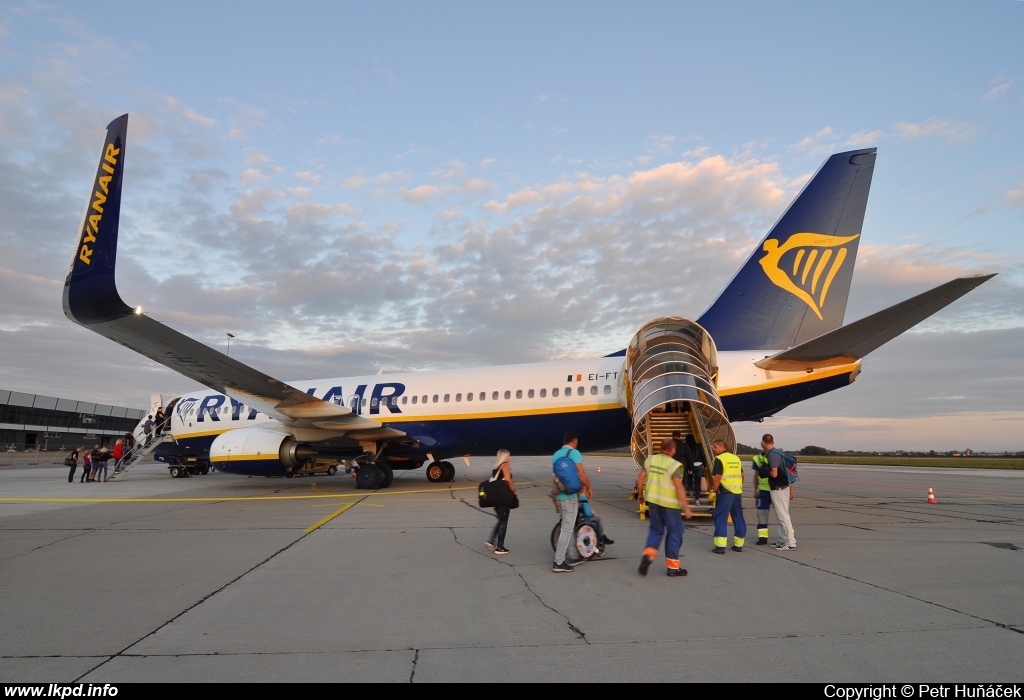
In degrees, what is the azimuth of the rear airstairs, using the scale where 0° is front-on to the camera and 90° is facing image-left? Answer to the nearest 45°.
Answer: approximately 0°

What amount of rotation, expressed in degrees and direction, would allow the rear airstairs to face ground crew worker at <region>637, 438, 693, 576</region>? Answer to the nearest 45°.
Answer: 0° — it already faces them

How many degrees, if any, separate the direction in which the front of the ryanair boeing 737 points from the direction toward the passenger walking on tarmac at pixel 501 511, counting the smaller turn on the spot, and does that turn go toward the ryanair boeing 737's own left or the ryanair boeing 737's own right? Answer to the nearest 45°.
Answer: approximately 135° to the ryanair boeing 737's own left

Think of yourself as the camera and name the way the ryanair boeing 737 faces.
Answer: facing away from the viewer and to the left of the viewer

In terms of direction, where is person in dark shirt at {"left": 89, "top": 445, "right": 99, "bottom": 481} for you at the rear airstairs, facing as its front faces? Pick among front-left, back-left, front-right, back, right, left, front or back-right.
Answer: right

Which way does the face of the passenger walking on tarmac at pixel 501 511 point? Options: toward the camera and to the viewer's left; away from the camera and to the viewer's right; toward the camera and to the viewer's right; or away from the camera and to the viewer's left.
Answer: away from the camera and to the viewer's right

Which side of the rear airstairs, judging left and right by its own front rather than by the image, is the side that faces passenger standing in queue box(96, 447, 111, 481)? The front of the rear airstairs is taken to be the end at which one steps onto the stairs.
right

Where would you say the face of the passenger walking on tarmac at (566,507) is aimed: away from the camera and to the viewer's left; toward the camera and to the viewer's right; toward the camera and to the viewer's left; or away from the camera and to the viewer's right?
away from the camera and to the viewer's right

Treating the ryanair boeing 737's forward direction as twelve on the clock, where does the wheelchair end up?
The wheelchair is roughly at 8 o'clock from the ryanair boeing 737.

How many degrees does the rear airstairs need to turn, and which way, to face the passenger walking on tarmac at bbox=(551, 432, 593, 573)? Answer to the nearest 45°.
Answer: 0° — it already faces them

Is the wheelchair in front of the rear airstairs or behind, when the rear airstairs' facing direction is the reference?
in front

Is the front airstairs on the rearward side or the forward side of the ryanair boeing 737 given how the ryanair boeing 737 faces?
on the forward side

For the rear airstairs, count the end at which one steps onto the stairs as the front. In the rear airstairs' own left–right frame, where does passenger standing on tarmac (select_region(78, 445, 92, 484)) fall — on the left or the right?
on its right
